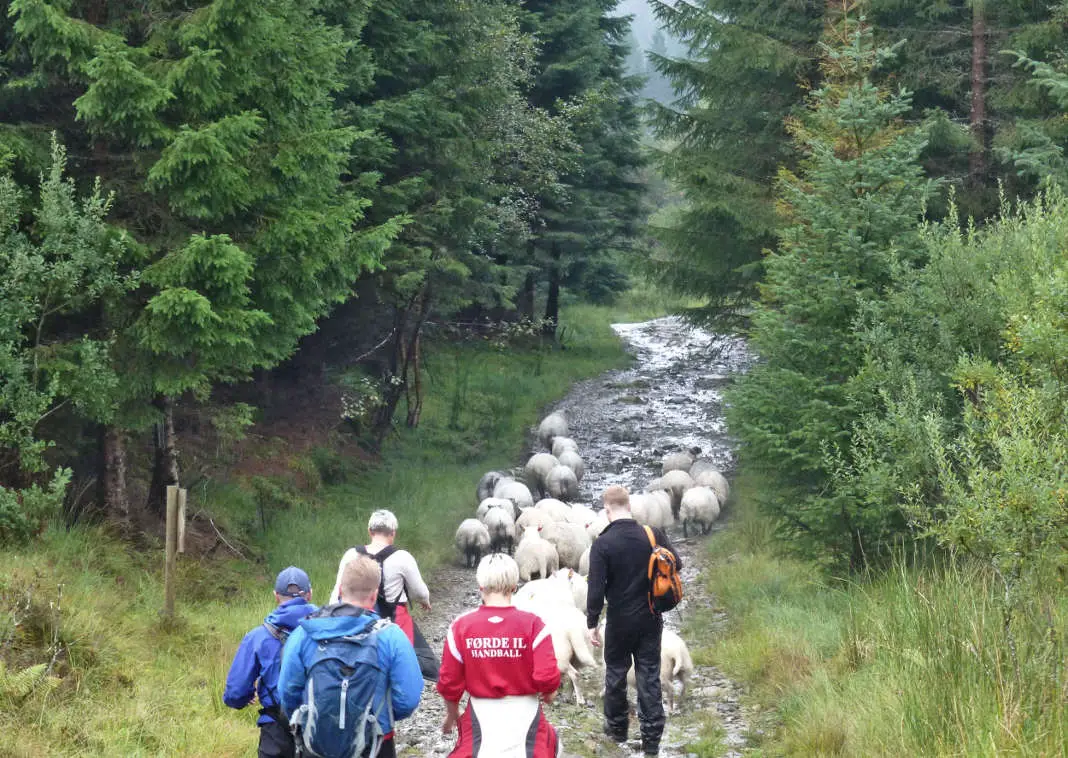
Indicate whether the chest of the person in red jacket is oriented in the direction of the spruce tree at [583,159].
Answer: yes

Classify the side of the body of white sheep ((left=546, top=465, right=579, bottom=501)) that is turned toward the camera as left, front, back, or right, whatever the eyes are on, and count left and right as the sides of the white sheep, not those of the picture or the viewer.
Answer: back

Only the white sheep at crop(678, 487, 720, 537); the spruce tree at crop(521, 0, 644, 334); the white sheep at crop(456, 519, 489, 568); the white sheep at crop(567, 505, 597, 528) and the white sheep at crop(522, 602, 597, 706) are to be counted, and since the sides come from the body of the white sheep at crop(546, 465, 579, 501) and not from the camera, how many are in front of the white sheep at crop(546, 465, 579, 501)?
1

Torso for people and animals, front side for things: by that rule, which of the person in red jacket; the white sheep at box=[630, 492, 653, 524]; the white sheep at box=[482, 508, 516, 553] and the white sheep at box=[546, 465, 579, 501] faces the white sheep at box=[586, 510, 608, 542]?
the person in red jacket

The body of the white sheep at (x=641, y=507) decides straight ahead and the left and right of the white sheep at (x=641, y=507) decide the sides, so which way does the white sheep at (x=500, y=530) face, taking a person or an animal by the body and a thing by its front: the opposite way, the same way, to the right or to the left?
the same way

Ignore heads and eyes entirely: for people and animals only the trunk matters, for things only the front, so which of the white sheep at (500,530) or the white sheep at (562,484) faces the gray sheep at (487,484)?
the white sheep at (500,530)

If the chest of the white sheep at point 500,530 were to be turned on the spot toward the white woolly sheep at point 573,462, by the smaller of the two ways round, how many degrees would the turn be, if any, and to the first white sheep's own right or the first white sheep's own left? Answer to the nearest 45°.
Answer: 0° — it already faces it

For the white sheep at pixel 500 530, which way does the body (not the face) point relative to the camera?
away from the camera

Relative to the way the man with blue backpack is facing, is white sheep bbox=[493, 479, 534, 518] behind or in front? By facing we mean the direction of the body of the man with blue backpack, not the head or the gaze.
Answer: in front

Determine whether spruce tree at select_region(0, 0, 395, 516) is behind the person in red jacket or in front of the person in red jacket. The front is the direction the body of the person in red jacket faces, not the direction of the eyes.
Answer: in front

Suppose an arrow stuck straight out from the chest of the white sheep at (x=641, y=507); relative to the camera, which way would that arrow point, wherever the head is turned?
away from the camera

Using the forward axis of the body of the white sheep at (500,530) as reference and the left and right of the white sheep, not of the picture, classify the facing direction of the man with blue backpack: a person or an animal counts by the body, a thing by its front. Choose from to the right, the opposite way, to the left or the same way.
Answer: the same way

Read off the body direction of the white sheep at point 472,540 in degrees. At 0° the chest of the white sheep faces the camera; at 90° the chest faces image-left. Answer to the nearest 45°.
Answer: approximately 180°

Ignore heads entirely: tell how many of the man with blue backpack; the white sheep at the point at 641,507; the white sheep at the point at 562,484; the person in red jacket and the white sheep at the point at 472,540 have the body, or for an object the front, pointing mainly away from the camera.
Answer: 5

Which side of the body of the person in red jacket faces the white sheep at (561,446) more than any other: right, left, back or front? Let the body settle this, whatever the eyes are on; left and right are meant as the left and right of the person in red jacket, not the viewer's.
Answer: front

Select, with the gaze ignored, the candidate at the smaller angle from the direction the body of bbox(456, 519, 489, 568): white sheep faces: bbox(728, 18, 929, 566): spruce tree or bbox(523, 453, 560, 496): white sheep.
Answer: the white sheep

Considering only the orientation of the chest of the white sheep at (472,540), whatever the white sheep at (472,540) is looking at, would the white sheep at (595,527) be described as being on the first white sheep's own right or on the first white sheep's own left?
on the first white sheep's own right

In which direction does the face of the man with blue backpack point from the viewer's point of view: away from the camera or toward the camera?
away from the camera
